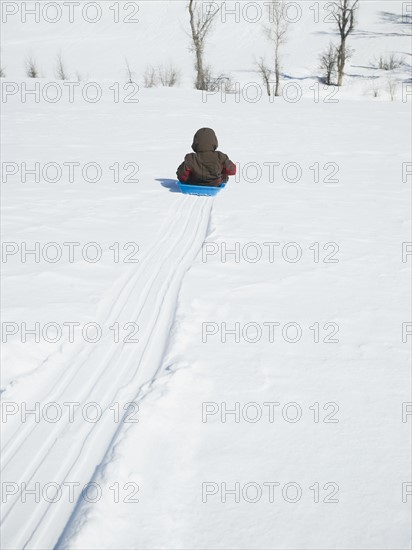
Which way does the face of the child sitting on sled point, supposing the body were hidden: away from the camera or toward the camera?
away from the camera

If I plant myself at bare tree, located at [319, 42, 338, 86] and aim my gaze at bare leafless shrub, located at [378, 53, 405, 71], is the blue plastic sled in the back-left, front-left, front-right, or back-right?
back-right

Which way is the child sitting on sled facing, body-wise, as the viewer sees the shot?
away from the camera
